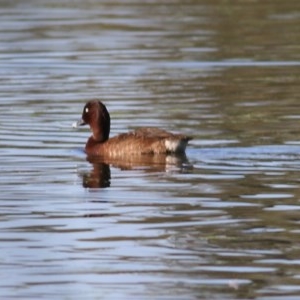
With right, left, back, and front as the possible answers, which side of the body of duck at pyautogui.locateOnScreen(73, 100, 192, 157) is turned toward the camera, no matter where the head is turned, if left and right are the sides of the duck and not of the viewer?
left
